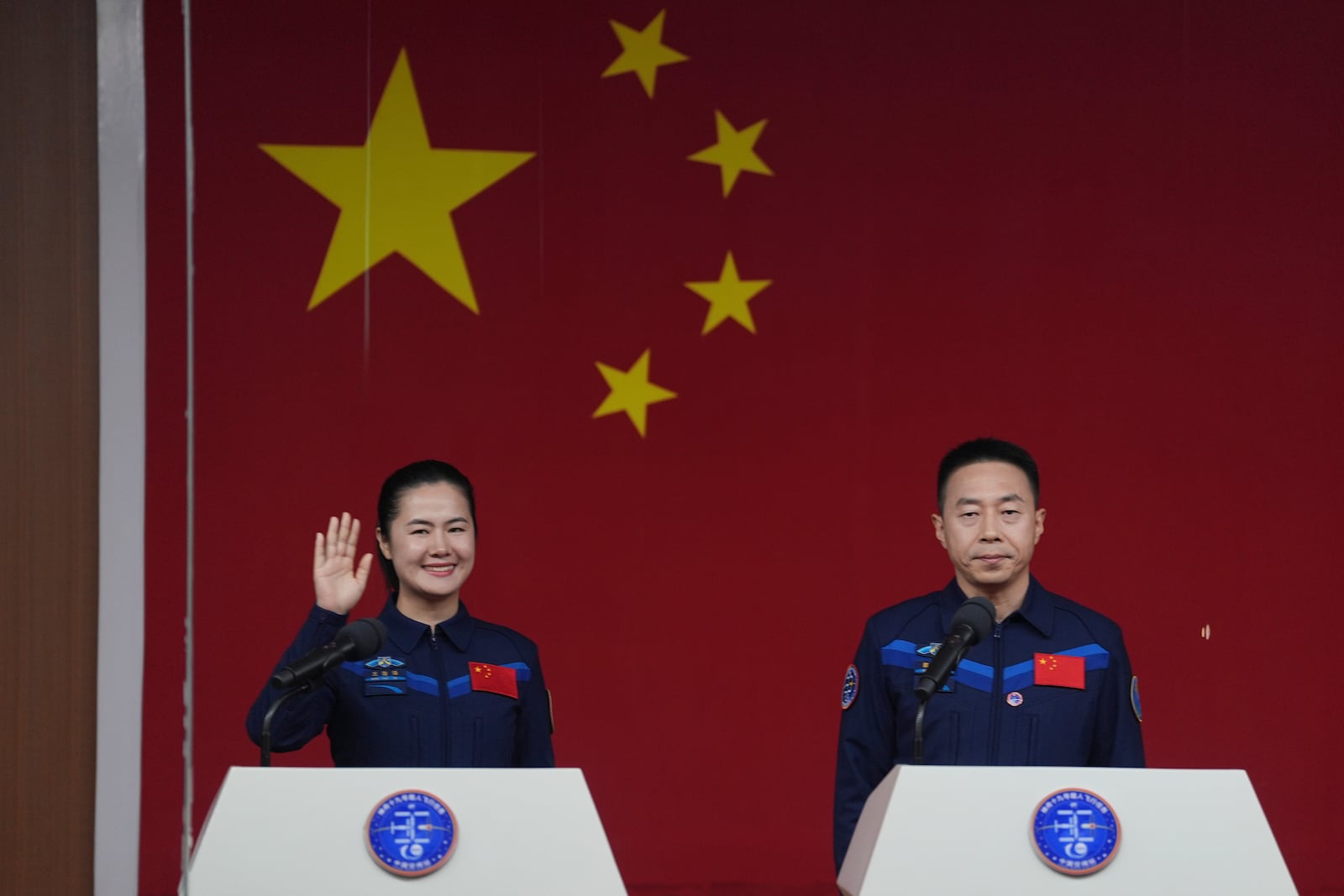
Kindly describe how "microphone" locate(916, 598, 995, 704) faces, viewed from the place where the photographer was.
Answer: facing away from the viewer and to the right of the viewer

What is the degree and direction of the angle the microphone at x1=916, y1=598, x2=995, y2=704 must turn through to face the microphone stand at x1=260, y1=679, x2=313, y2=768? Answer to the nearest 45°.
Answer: approximately 135° to its left
